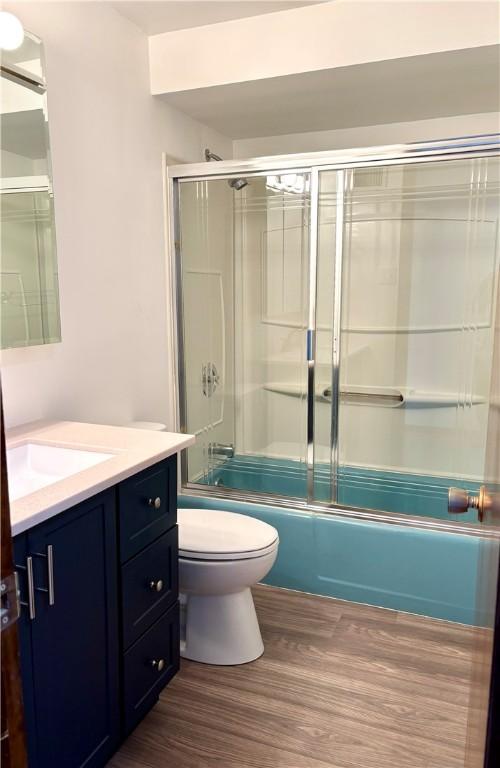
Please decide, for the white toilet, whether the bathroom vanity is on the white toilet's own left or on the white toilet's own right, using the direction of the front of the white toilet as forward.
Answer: on the white toilet's own right

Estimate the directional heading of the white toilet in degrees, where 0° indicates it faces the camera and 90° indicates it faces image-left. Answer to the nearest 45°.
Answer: approximately 315°

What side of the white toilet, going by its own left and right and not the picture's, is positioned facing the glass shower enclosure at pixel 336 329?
left

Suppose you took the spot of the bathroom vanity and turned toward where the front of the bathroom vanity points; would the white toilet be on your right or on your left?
on your left
